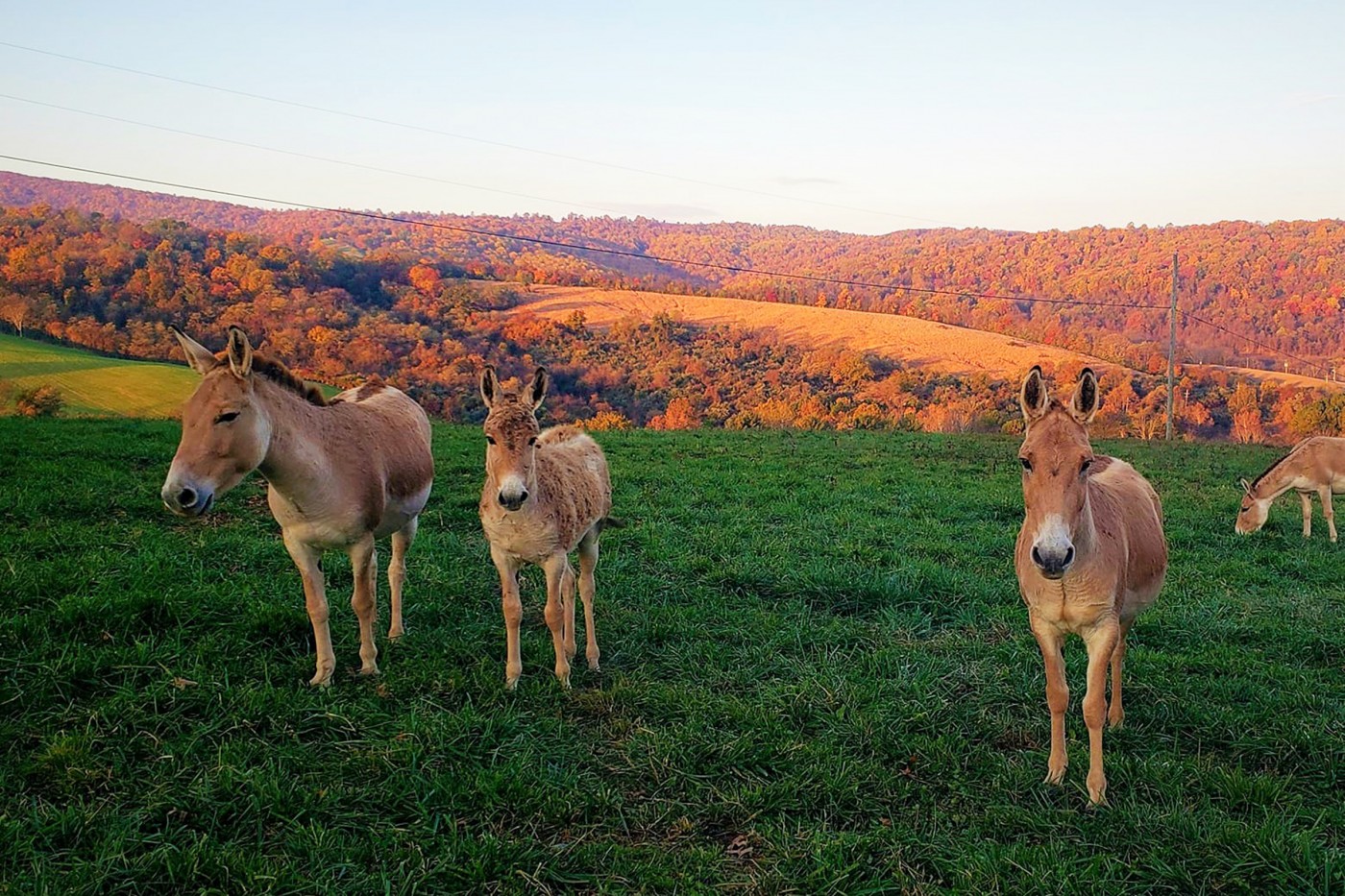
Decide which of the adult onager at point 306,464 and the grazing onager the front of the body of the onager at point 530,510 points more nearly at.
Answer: the adult onager

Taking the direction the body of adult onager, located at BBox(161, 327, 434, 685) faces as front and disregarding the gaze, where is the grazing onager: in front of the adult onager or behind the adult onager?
behind

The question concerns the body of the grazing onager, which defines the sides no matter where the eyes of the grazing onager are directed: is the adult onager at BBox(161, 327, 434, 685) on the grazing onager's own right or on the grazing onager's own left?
on the grazing onager's own left

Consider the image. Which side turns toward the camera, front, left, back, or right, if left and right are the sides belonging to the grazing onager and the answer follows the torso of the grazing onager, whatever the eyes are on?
left

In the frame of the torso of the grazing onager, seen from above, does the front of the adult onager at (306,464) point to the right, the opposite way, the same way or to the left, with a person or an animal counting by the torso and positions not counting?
to the left

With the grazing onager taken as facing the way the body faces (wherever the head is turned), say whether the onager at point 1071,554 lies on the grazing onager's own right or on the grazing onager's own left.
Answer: on the grazing onager's own left

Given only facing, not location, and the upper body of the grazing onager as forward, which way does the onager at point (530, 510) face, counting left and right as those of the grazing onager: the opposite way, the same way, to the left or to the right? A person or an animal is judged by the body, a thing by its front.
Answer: to the left

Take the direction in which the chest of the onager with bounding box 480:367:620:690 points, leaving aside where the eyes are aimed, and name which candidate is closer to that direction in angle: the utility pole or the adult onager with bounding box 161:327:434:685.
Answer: the adult onager

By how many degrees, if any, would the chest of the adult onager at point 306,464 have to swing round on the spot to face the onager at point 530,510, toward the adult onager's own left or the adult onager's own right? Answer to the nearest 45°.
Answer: approximately 135° to the adult onager's own left
